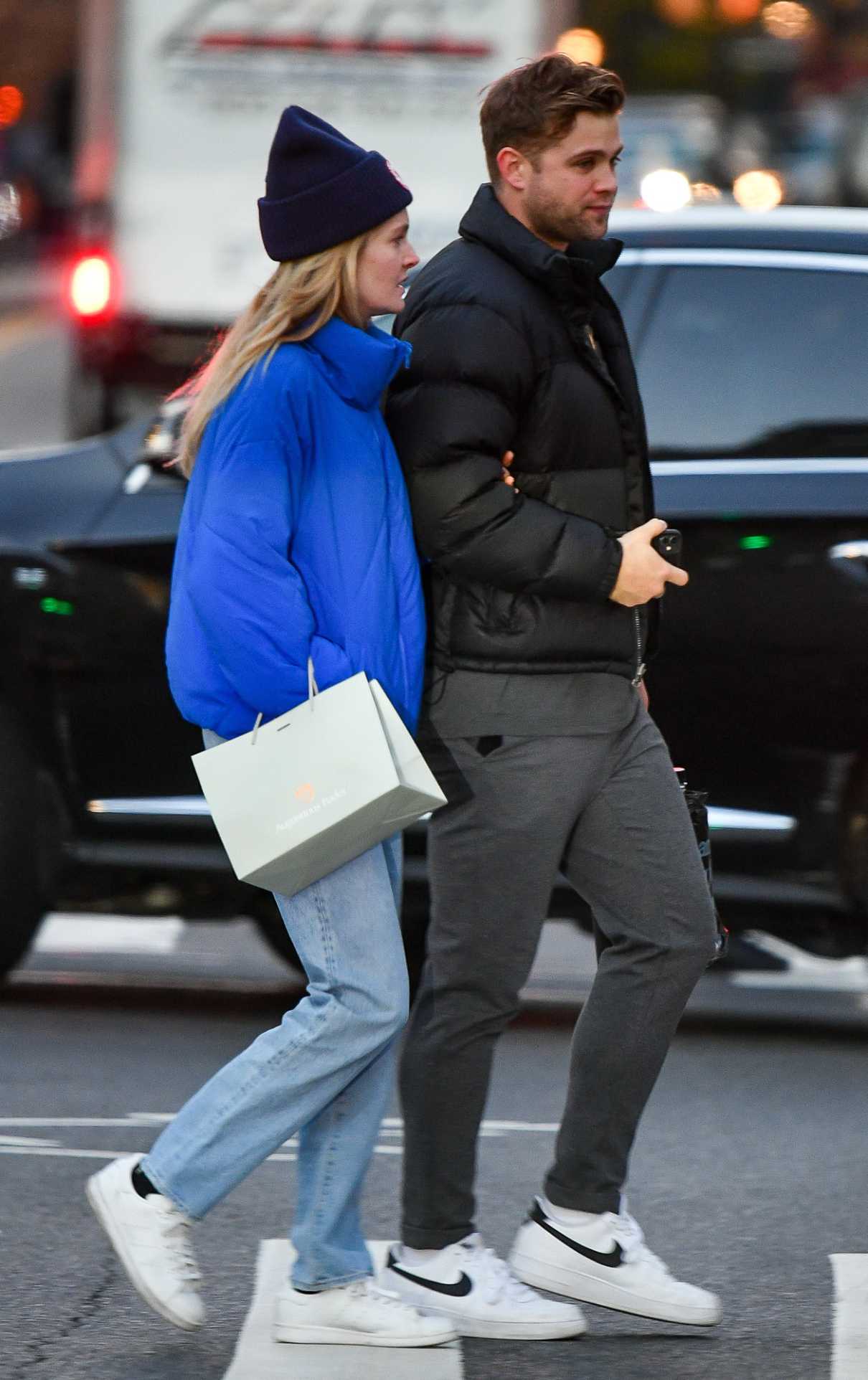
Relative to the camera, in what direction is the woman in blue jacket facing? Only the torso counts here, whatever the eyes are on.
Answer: to the viewer's right

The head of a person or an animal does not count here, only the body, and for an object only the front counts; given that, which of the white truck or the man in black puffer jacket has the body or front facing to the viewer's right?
the man in black puffer jacket

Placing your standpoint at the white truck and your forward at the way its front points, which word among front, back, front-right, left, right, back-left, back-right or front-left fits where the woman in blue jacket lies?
back

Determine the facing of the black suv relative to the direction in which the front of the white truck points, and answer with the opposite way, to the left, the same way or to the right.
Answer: to the left

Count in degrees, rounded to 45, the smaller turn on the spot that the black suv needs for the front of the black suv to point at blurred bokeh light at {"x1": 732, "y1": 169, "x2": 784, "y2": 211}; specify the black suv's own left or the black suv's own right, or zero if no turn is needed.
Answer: approximately 90° to the black suv's own right

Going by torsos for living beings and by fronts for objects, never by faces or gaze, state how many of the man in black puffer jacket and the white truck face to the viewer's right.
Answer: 1

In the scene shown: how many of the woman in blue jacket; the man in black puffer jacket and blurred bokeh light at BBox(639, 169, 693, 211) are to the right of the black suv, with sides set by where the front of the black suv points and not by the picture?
1

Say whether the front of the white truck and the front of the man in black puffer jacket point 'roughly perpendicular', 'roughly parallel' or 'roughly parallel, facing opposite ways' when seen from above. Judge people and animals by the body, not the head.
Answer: roughly perpendicular

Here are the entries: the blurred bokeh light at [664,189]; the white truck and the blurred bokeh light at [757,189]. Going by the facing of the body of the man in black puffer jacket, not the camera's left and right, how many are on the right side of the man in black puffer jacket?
0

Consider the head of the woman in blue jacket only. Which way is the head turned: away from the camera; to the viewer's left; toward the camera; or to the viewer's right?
to the viewer's right

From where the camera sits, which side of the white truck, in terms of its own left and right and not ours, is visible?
back

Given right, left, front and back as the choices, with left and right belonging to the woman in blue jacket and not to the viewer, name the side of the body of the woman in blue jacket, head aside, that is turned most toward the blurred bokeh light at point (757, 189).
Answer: left

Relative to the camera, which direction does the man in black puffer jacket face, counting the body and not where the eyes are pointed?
to the viewer's right

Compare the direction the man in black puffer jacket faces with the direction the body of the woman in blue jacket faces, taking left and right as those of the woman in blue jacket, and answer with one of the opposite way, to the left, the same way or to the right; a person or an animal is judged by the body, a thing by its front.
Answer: the same way

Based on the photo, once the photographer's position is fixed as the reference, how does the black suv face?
facing to the left of the viewer
